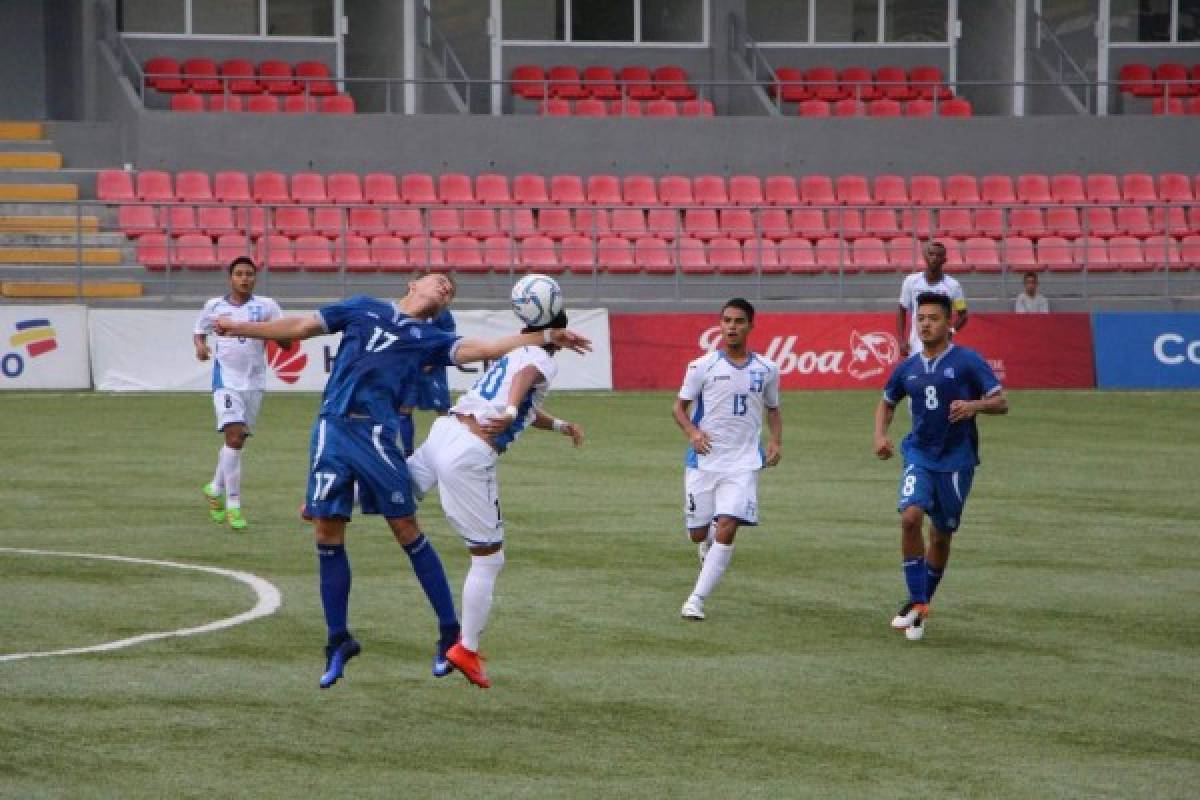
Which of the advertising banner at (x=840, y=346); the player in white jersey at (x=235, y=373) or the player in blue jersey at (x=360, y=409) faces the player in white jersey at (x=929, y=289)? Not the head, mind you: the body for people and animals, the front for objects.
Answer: the advertising banner

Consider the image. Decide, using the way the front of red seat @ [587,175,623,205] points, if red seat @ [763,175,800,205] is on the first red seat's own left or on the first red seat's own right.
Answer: on the first red seat's own left

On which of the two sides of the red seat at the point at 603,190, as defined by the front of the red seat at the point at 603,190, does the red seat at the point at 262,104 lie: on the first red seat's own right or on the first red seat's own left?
on the first red seat's own right

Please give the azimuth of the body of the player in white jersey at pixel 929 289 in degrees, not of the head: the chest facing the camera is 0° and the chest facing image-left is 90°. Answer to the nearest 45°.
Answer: approximately 0°

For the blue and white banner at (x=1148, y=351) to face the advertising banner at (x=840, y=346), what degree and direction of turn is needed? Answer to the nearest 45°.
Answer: approximately 90° to its right

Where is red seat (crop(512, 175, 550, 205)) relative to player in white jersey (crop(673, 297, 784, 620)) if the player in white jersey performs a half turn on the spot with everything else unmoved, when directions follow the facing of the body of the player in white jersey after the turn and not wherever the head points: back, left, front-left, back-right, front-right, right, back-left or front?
front

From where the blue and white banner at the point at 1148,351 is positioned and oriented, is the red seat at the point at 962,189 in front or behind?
behind

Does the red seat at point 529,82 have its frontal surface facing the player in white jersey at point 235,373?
yes
